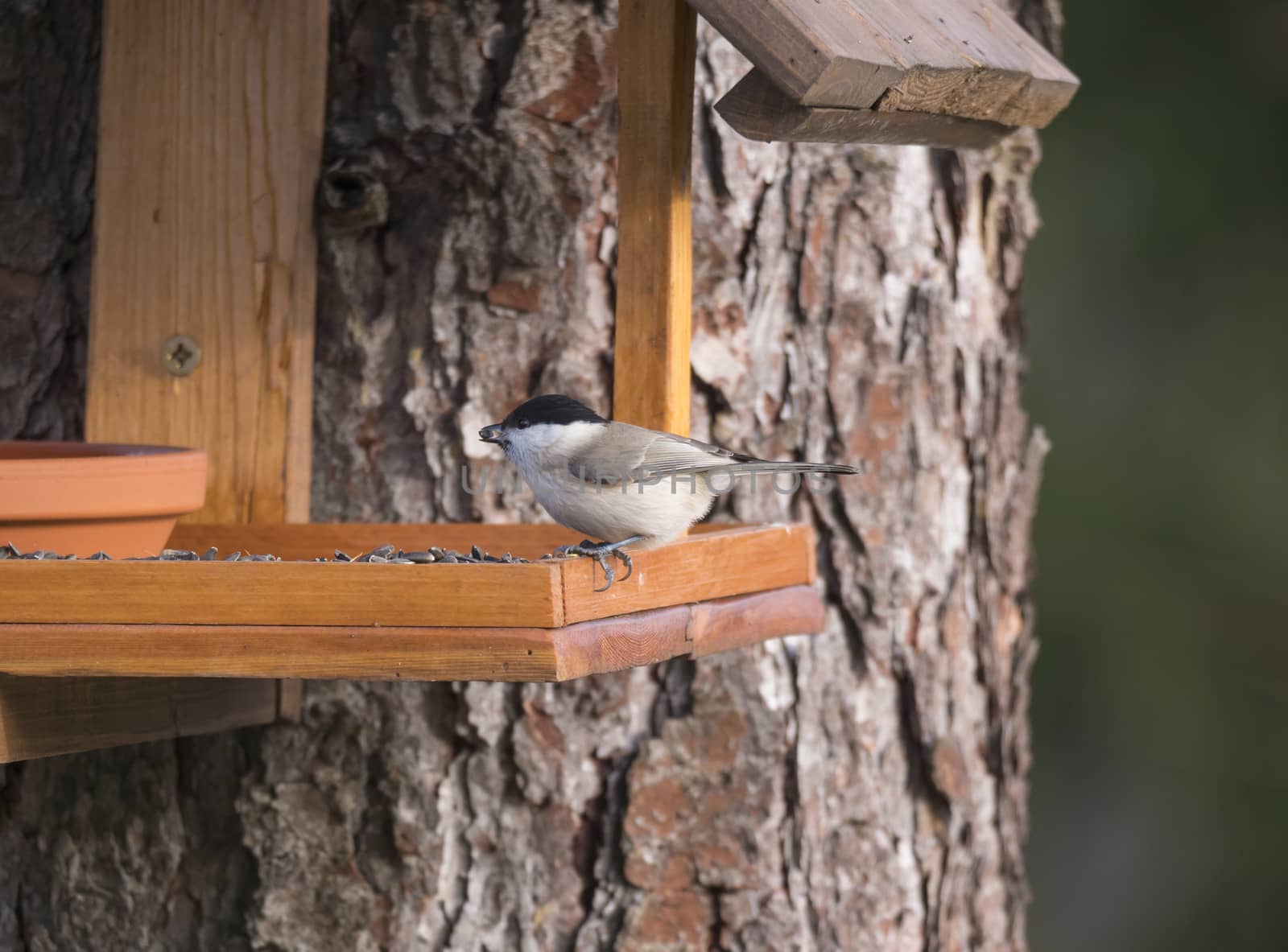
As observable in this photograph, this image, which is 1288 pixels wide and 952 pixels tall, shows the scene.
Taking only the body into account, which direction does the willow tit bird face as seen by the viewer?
to the viewer's left
